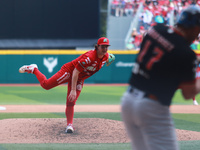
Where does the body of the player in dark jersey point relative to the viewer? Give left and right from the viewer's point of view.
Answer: facing away from the viewer and to the right of the viewer

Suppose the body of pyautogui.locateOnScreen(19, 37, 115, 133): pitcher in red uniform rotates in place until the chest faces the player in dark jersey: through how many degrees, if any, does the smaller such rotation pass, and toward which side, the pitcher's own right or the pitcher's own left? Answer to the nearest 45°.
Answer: approximately 45° to the pitcher's own right

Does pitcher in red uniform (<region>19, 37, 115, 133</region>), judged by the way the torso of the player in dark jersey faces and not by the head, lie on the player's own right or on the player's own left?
on the player's own left

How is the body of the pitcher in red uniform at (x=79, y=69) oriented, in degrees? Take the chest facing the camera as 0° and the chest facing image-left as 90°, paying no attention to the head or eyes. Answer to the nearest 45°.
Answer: approximately 315°

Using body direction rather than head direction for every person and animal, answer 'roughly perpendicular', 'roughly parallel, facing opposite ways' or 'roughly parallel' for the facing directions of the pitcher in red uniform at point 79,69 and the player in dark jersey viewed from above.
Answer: roughly perpendicular
